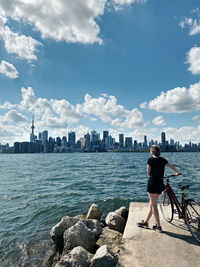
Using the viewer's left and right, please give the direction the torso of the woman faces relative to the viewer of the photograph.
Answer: facing away from the viewer and to the left of the viewer

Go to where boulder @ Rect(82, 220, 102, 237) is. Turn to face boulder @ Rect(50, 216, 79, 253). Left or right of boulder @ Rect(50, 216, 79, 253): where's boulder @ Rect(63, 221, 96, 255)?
left

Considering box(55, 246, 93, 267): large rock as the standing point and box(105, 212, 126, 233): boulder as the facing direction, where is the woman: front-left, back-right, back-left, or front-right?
front-right

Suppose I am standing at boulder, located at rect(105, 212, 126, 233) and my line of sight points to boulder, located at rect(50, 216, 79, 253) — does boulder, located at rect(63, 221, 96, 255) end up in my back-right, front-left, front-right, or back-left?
front-left
